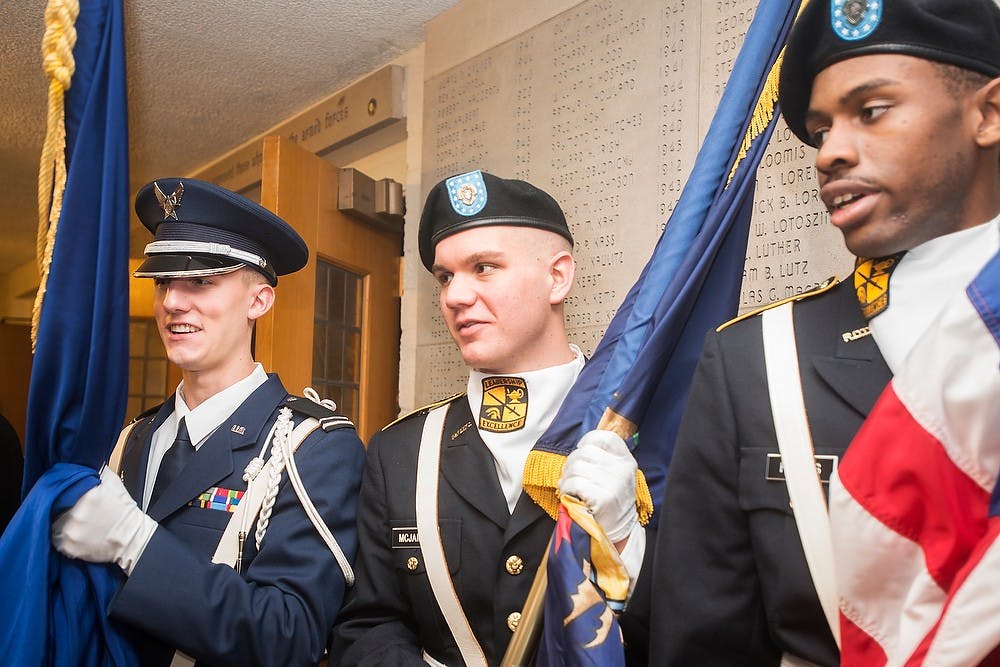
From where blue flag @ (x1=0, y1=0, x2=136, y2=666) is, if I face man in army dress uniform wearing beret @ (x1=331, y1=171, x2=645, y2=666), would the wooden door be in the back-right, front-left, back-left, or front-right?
front-left

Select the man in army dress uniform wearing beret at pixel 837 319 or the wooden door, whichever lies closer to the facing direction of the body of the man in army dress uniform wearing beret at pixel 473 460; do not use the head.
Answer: the man in army dress uniform wearing beret

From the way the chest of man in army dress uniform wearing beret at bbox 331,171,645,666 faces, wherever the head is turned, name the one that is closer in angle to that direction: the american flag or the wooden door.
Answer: the american flag

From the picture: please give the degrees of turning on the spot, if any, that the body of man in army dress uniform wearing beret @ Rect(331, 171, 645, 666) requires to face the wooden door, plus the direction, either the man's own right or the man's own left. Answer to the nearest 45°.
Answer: approximately 180°

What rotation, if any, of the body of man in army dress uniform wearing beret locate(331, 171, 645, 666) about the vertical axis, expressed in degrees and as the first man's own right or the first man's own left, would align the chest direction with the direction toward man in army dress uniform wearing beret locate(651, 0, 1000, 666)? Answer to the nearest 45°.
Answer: approximately 45° to the first man's own left

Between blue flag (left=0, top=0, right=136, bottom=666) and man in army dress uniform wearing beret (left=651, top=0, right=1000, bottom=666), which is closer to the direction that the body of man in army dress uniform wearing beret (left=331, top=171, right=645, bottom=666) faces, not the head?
the man in army dress uniform wearing beret

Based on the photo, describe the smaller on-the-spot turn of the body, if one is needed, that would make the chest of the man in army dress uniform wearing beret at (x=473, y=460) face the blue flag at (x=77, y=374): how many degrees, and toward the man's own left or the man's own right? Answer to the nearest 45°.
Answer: approximately 90° to the man's own right

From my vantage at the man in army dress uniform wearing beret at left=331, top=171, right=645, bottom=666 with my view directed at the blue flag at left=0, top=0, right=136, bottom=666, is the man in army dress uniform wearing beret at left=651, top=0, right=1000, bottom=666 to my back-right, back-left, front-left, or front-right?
back-left

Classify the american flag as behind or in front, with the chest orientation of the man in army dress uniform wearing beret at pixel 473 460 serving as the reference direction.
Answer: in front

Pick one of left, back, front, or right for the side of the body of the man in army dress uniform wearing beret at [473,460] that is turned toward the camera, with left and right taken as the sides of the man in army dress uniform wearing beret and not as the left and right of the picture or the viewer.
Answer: front
